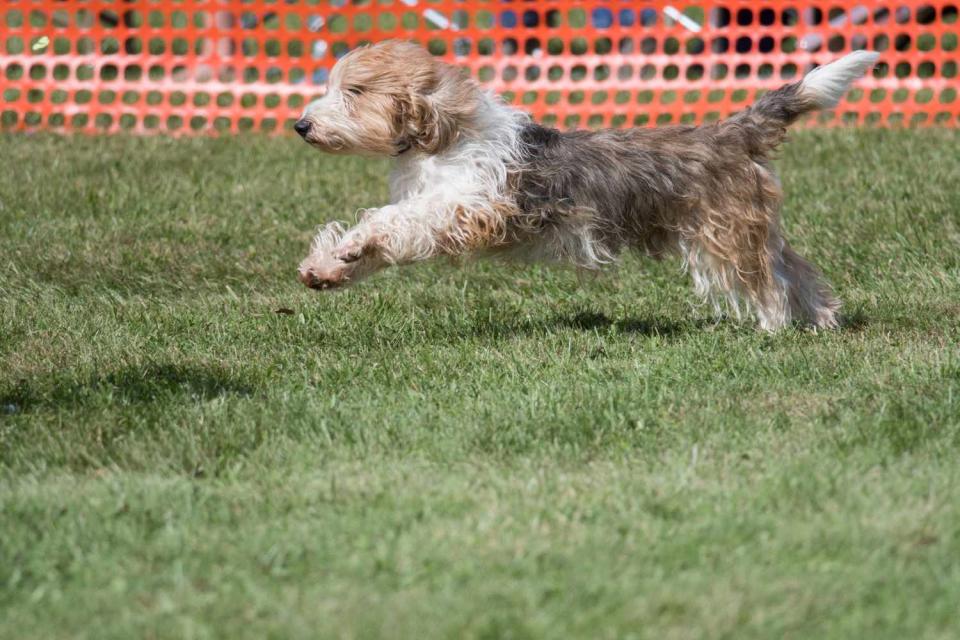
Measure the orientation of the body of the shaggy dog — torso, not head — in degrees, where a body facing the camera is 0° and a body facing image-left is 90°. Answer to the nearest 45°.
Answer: approximately 90°

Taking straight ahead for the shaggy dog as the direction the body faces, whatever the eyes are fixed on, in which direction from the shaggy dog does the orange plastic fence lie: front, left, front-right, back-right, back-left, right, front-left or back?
right
